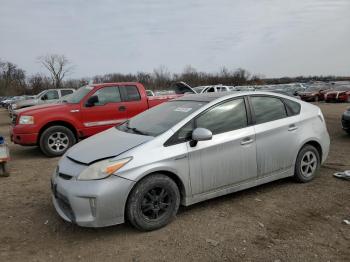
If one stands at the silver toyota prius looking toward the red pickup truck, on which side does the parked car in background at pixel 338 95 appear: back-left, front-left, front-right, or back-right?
front-right

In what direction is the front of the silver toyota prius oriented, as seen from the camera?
facing the viewer and to the left of the viewer

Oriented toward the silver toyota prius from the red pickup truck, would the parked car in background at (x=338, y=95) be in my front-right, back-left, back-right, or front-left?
back-left

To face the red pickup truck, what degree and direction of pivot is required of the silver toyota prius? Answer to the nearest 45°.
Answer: approximately 90° to its right

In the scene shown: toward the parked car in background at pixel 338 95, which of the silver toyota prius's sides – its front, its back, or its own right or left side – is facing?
back

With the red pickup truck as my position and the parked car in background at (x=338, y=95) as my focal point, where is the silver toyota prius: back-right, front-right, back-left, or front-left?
back-right

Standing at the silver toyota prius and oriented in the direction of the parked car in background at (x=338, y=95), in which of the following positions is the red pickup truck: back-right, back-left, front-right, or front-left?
front-left
